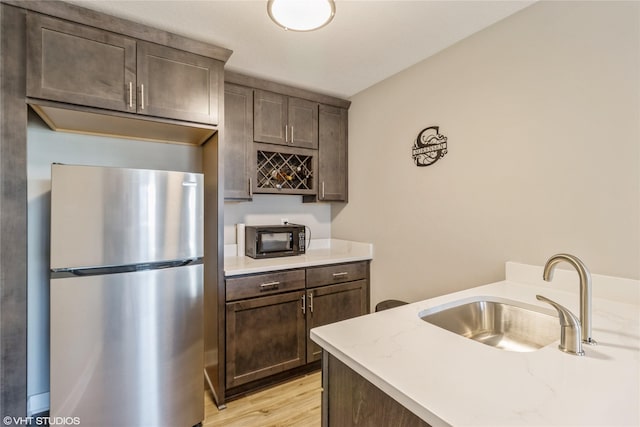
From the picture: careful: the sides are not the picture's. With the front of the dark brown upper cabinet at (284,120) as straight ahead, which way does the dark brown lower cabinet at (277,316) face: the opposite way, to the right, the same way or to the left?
the same way

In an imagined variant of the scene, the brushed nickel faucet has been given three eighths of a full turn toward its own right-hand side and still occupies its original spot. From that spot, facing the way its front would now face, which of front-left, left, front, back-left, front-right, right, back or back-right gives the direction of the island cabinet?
back

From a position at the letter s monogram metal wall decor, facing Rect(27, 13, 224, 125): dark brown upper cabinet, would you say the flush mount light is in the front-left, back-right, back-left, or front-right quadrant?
front-left

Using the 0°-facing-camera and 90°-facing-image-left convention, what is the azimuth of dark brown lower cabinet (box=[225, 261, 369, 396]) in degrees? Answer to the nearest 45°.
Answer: approximately 315°

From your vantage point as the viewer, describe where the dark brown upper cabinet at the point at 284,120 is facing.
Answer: facing the viewer and to the right of the viewer

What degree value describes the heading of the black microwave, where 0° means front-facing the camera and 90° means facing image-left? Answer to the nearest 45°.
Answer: approximately 315°

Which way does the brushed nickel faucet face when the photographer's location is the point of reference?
facing to the left of the viewer

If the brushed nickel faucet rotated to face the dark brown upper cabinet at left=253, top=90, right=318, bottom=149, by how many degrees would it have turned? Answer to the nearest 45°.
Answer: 0° — it already faces it

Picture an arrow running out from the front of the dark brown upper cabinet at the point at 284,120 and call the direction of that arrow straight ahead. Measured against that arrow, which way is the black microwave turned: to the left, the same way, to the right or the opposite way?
the same way

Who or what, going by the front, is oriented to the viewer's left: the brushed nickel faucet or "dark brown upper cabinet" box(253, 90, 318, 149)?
the brushed nickel faucet

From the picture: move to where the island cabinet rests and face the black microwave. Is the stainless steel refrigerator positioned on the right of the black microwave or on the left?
left

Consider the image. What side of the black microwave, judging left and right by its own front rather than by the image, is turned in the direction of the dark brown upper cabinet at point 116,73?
right

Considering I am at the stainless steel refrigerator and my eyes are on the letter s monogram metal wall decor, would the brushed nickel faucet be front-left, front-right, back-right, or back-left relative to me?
front-right

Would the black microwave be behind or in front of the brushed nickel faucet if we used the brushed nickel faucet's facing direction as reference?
in front
